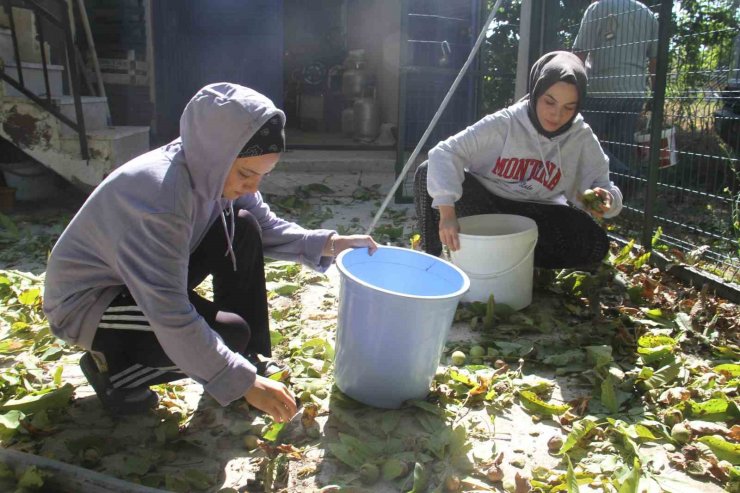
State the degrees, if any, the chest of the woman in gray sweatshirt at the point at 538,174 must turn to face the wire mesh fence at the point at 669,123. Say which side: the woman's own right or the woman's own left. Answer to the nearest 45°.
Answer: approximately 135° to the woman's own left

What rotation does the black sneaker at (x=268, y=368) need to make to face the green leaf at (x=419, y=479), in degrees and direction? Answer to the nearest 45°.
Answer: approximately 45° to its right

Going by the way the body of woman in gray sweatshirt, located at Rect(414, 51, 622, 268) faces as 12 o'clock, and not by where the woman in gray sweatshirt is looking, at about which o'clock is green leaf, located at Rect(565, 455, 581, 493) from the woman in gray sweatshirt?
The green leaf is roughly at 12 o'clock from the woman in gray sweatshirt.

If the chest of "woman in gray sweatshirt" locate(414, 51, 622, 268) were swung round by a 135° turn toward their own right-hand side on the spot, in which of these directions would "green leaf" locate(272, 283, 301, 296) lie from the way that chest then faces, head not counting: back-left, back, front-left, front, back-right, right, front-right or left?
front-left

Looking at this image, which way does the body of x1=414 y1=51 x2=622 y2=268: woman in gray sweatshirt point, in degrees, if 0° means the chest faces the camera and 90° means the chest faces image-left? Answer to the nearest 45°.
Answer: approximately 0°

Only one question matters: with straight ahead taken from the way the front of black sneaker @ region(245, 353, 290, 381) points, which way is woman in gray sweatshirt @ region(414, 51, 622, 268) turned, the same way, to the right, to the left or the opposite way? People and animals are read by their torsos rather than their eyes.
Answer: to the right

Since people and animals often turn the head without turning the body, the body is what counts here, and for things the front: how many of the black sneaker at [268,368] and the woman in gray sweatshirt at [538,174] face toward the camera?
1

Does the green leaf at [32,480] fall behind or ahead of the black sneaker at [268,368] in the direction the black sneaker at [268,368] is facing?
behind

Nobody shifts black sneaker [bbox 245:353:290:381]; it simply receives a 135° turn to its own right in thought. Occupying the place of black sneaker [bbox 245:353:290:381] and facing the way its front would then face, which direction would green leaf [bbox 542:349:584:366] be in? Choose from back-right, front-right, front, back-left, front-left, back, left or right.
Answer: back-left

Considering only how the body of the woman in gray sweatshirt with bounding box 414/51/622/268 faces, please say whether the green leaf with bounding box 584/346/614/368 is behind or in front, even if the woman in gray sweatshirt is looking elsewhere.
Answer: in front

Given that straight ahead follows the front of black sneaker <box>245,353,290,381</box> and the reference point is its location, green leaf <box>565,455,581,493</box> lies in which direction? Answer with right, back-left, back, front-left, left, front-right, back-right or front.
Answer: front-right

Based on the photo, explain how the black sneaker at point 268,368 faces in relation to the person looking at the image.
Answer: facing to the right of the viewer

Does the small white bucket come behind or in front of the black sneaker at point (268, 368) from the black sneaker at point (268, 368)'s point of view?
in front
